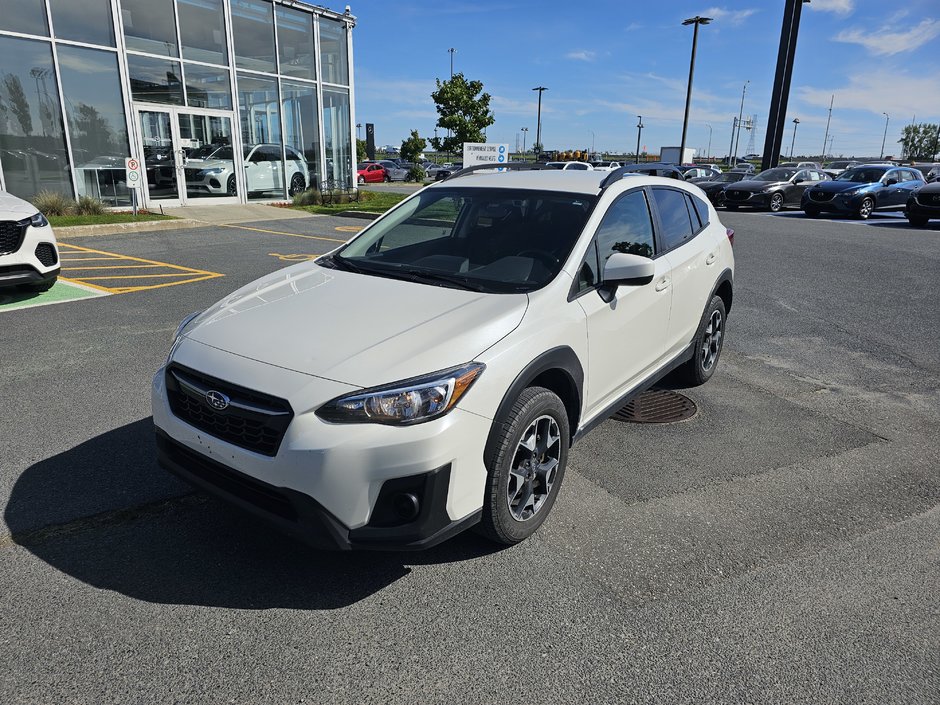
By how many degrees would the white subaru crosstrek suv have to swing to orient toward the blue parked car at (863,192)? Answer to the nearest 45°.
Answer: approximately 180°

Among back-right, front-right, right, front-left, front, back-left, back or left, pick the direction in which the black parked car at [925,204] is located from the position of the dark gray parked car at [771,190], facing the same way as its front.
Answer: left

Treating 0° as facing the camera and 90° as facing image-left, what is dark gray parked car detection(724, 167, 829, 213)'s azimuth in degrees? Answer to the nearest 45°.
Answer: approximately 45°

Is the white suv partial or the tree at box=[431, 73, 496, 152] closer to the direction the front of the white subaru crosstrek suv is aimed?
the white suv partial

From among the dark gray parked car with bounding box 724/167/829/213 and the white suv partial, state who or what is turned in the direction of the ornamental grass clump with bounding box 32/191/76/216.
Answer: the dark gray parked car

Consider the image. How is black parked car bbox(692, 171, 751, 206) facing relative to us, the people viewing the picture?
facing the viewer and to the left of the viewer

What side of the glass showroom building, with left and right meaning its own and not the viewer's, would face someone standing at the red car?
left

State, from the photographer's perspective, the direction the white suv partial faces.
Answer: facing the viewer and to the right of the viewer

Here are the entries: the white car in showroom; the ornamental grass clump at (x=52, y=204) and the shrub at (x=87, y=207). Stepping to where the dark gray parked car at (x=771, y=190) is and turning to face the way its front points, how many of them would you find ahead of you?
3

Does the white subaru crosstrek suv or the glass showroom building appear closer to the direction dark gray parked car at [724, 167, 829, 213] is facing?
the glass showroom building

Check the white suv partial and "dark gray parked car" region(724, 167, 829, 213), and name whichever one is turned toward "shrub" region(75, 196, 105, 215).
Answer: the dark gray parked car

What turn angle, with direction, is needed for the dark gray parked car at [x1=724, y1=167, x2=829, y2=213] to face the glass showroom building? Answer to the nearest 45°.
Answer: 0° — it already faces it

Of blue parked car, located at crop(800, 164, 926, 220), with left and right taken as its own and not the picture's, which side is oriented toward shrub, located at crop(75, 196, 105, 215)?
front

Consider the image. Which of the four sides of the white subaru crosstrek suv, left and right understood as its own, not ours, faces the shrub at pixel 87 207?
right

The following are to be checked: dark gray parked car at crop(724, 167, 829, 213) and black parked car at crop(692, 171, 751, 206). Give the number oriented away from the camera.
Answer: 0

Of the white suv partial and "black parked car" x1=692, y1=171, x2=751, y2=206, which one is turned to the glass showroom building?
the black parked car

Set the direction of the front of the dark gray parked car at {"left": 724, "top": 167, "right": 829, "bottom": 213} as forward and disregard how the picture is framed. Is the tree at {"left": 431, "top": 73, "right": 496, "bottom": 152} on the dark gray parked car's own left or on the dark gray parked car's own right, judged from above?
on the dark gray parked car's own right
